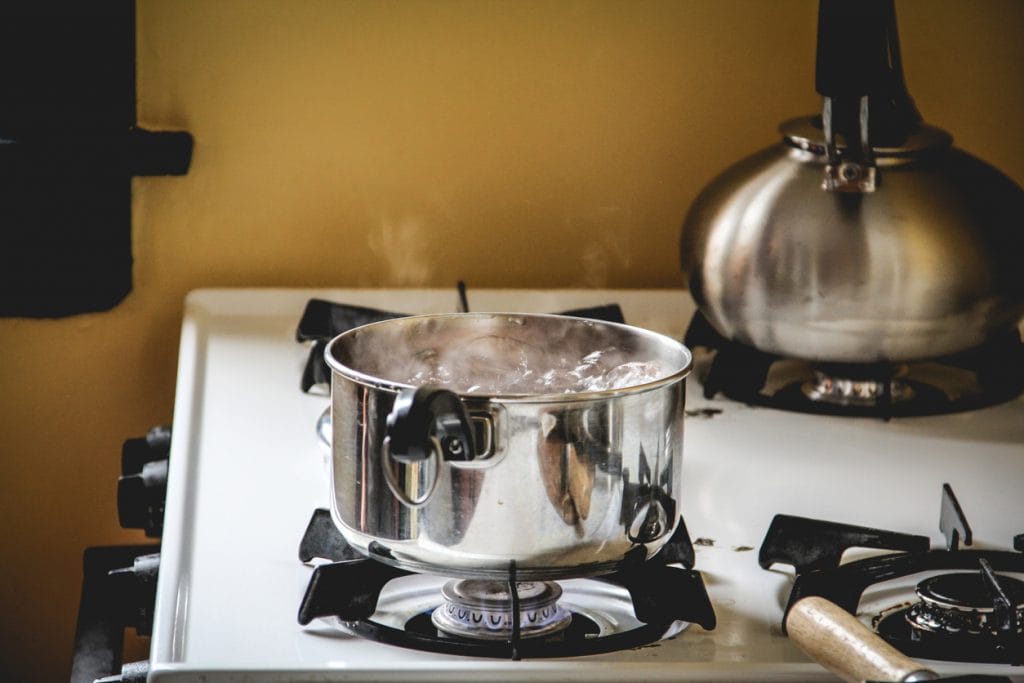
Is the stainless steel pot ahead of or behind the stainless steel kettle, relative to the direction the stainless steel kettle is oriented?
behind

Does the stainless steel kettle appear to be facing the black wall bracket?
no

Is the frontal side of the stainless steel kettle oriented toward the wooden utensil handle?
no
